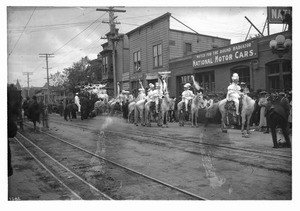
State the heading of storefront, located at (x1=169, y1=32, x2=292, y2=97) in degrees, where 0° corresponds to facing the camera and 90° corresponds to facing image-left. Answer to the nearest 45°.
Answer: approximately 45°

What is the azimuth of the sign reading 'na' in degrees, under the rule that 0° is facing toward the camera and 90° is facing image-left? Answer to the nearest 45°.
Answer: approximately 0°

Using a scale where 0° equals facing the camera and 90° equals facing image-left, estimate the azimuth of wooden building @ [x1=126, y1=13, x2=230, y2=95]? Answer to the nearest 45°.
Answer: approximately 45°

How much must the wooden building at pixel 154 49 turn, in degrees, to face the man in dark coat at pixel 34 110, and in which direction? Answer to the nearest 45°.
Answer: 0° — it already faces them
